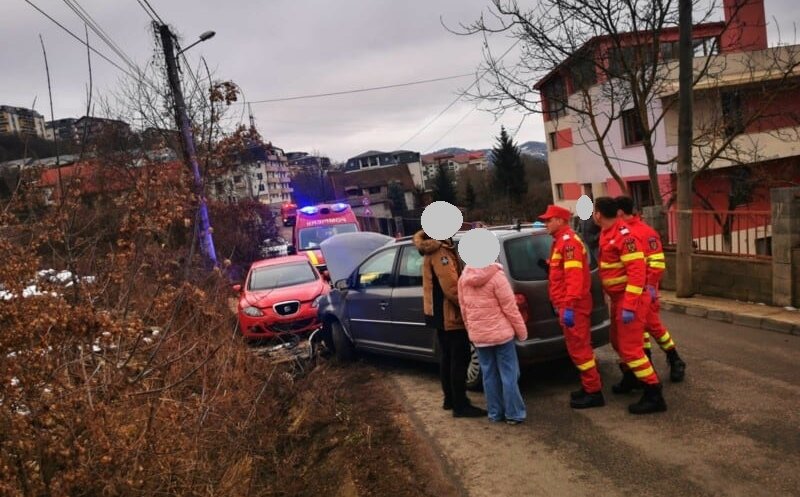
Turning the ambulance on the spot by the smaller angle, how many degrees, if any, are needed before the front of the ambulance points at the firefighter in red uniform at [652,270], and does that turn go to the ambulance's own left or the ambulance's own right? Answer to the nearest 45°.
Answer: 0° — it already faces them

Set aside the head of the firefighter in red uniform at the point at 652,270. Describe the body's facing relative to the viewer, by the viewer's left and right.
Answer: facing to the left of the viewer

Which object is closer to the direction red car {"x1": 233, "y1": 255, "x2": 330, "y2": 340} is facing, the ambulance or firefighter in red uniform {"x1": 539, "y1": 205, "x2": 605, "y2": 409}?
the firefighter in red uniform

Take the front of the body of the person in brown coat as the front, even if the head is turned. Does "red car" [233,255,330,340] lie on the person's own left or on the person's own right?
on the person's own left

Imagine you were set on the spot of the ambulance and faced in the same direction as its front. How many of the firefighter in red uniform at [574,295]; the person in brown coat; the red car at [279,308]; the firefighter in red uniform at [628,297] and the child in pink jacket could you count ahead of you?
5

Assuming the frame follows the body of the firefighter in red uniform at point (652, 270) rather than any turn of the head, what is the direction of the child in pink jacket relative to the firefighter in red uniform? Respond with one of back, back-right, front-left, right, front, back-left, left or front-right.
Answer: front-left

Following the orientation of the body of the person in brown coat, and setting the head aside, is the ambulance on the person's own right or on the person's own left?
on the person's own left

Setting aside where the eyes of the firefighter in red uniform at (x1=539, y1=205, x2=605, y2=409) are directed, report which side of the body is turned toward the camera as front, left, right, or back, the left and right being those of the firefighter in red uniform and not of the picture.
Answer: left

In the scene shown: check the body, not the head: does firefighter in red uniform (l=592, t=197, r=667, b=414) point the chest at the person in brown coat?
yes

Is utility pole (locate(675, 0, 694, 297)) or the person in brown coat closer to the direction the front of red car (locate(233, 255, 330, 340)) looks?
the person in brown coat

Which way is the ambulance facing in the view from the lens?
facing the viewer

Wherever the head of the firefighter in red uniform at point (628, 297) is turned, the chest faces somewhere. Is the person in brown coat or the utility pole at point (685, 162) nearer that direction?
the person in brown coat

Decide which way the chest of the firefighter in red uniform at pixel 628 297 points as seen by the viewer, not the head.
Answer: to the viewer's left

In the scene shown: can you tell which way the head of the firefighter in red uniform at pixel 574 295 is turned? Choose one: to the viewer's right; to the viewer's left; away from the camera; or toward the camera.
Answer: to the viewer's left

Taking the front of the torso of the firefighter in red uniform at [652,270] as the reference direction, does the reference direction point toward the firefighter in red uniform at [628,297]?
no

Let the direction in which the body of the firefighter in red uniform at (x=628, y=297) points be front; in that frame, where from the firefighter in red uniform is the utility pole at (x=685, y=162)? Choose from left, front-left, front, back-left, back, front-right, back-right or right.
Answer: right

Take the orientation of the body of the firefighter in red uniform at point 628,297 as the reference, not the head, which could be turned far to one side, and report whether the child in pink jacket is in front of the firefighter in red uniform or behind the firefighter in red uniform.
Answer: in front

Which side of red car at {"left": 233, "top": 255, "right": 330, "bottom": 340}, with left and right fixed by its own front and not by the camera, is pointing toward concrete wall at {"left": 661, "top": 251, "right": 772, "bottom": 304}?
left

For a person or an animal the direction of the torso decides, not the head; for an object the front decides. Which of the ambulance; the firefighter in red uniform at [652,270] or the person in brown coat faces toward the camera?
the ambulance
